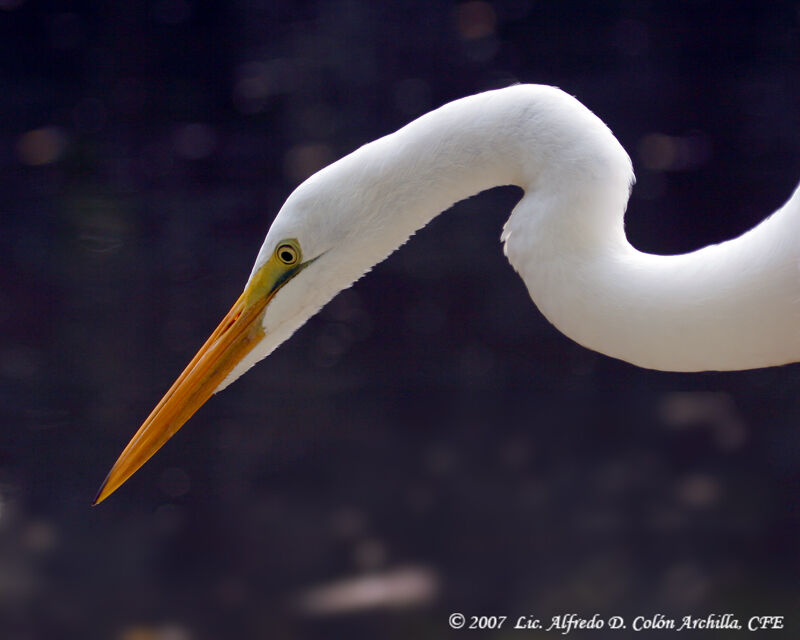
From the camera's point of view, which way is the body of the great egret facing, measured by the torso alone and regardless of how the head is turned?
to the viewer's left
